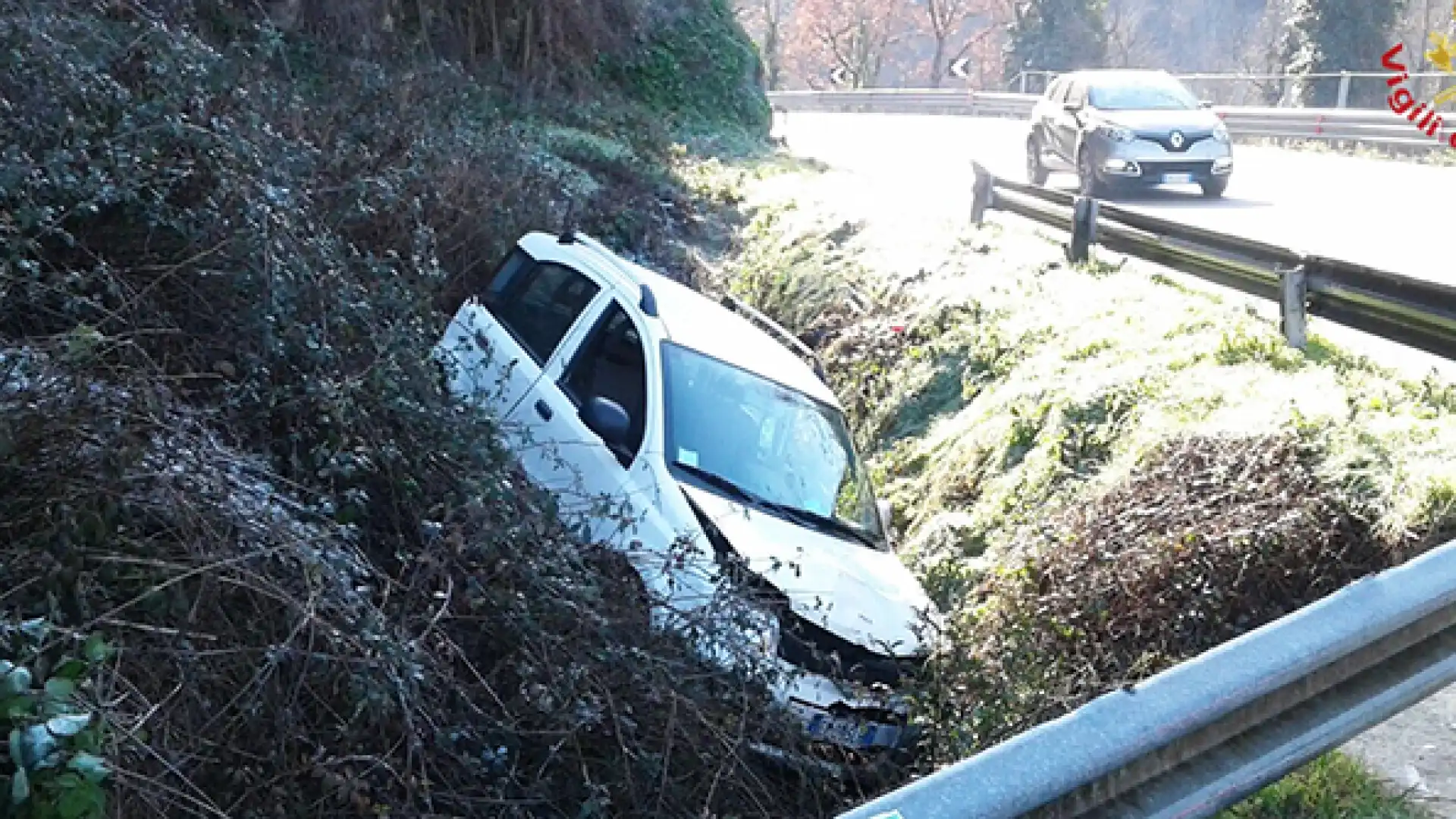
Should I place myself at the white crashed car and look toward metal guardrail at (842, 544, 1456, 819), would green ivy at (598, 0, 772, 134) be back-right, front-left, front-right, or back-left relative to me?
back-left

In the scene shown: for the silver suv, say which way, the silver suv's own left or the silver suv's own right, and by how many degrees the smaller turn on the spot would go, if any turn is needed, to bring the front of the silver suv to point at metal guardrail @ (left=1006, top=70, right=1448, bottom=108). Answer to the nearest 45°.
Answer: approximately 135° to the silver suv's own left

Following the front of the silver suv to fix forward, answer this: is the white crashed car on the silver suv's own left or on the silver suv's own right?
on the silver suv's own right

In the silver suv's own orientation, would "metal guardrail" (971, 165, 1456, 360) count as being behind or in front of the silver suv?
in front

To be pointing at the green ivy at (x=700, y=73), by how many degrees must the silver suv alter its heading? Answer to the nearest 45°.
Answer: approximately 135° to its right

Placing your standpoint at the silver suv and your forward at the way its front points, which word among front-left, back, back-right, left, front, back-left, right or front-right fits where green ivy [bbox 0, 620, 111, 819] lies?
front-right

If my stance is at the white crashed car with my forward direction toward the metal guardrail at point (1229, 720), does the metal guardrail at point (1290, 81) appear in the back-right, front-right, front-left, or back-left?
back-left

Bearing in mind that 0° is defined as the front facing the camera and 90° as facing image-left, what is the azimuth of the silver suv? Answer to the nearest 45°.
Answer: approximately 315°
